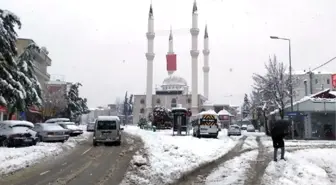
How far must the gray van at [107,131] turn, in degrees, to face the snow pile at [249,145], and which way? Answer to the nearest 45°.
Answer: approximately 90° to its right

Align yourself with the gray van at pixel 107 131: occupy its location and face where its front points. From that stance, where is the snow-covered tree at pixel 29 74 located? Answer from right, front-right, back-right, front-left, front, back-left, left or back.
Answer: front-left

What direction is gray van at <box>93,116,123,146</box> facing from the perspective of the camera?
away from the camera

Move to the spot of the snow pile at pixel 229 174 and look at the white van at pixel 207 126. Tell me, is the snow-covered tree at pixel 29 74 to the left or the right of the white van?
left

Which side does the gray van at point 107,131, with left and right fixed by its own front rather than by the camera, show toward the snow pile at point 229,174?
back
